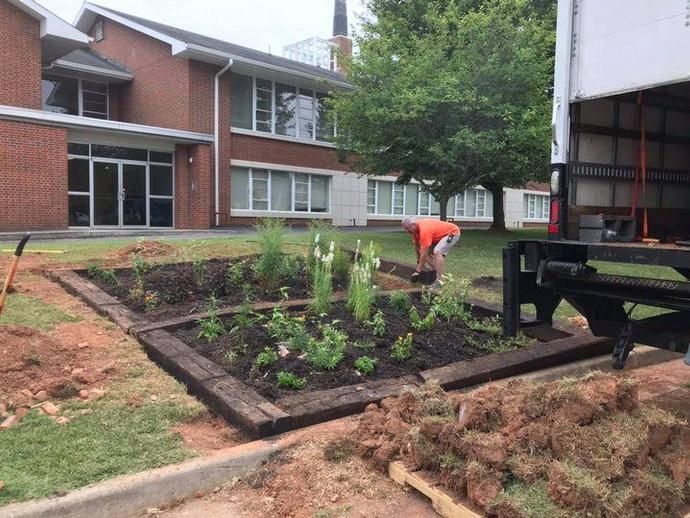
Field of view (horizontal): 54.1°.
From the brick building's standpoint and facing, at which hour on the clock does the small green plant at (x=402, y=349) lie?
The small green plant is roughly at 1 o'clock from the brick building.

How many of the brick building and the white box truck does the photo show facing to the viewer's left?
0

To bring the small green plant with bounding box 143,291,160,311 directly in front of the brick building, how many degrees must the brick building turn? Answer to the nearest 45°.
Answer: approximately 45° to its right

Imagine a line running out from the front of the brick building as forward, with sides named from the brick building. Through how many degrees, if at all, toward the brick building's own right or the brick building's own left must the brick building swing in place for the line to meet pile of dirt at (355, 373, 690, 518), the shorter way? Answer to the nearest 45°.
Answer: approximately 45° to the brick building's own right

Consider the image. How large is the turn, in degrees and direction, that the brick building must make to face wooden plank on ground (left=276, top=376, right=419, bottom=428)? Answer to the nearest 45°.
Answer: approximately 45° to its right

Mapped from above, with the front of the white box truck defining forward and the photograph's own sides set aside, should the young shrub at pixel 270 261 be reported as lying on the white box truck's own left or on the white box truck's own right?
on the white box truck's own left

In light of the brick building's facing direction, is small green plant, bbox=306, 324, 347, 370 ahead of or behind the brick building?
ahead

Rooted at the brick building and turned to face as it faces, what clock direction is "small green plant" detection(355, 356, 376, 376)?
The small green plant is roughly at 1 o'clock from the brick building.

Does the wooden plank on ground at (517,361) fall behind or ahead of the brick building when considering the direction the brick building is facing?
ahead

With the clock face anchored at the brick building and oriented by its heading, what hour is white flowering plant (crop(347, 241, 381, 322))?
The white flowering plant is roughly at 1 o'clock from the brick building.

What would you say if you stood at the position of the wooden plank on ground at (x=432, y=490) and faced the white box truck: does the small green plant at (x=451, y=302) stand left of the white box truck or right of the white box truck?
left

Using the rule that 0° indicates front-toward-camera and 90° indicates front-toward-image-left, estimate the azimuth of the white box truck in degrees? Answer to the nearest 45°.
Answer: approximately 225°
